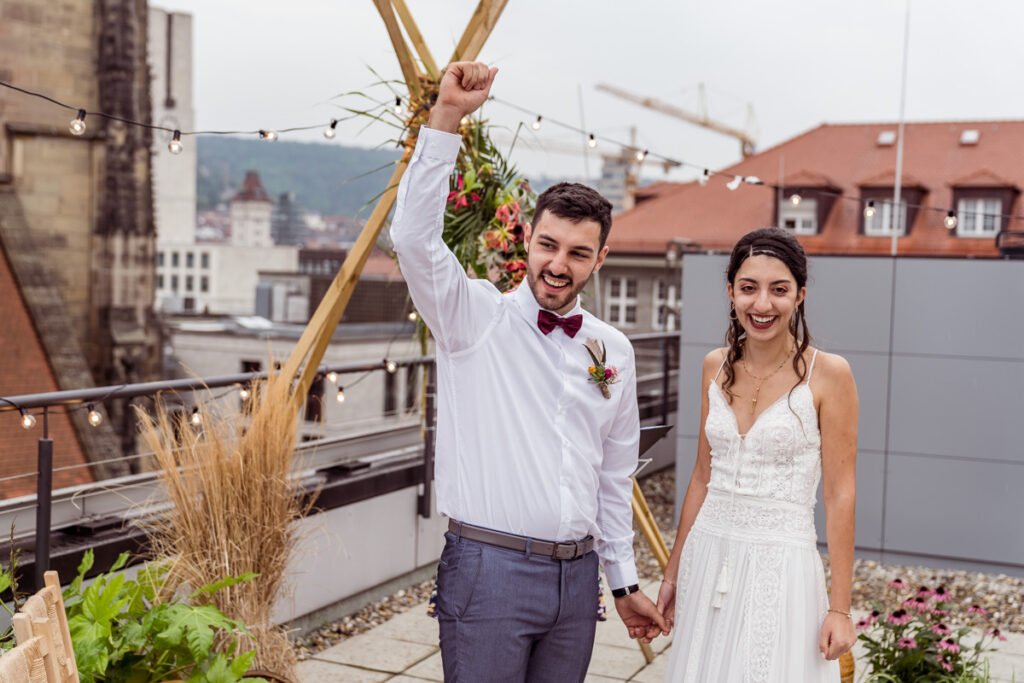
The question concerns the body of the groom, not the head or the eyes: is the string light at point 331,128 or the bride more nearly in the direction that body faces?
the bride

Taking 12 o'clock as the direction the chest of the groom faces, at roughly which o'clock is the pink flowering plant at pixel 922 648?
The pink flowering plant is roughly at 9 o'clock from the groom.

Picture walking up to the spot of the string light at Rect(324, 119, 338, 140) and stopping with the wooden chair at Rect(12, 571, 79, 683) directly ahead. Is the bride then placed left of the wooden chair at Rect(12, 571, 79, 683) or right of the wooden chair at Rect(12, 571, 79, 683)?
left

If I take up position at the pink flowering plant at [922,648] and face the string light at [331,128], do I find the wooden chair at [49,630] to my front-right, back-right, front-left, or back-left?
front-left

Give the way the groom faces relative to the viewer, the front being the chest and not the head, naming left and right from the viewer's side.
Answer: facing the viewer and to the right of the viewer

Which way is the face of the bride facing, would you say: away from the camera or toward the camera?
toward the camera

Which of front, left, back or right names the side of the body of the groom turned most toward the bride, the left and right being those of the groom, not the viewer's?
left

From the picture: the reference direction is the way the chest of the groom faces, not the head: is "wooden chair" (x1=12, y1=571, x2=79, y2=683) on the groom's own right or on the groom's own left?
on the groom's own right
